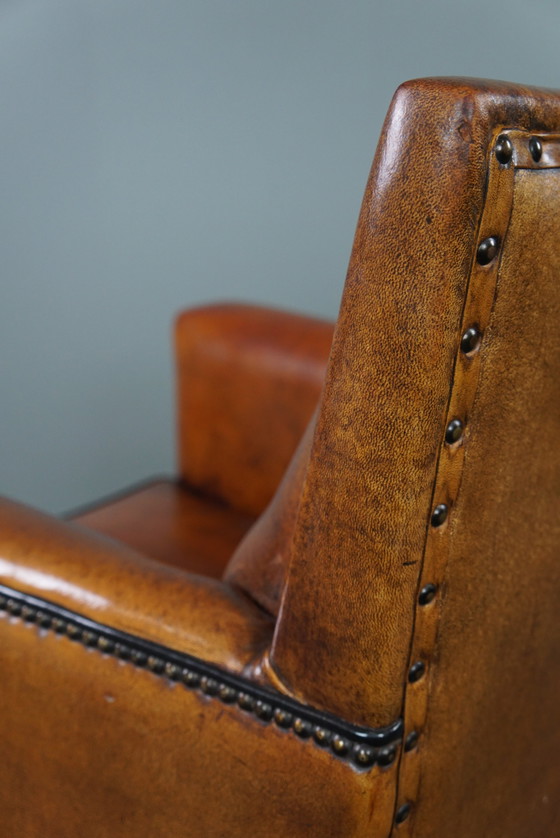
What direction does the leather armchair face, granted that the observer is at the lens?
facing away from the viewer and to the left of the viewer
